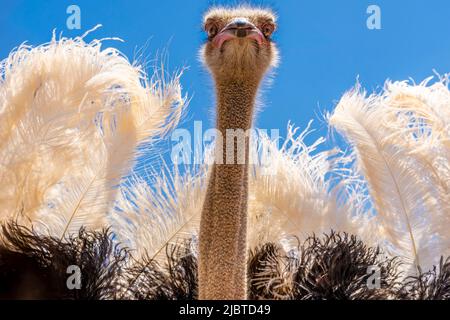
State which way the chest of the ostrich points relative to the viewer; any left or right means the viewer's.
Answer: facing the viewer
